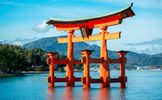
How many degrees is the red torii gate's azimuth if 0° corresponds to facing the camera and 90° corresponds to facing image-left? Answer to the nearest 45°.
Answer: approximately 45°
